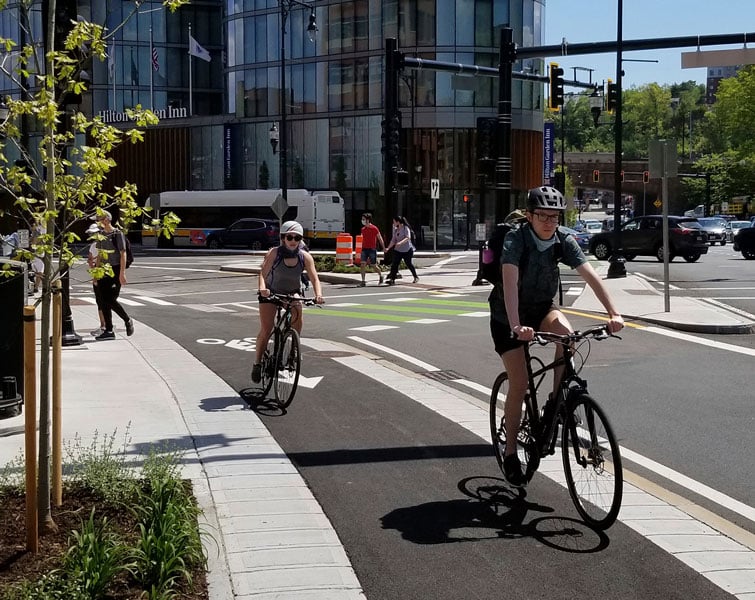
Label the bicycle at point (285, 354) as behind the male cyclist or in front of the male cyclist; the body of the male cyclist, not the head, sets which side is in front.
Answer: behind

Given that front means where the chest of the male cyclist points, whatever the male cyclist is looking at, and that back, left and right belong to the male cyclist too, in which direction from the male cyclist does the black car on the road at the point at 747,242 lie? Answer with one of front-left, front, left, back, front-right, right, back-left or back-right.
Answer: back-left

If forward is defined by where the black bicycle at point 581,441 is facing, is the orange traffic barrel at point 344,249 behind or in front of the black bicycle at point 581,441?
behind

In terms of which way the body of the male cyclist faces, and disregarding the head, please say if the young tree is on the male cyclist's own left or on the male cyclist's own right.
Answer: on the male cyclist's own right

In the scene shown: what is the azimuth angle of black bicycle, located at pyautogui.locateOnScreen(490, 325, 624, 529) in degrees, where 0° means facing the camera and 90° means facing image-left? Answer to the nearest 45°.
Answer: approximately 315°

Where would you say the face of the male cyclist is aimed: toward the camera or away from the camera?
toward the camera

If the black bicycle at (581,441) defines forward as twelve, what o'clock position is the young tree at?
The young tree is roughly at 4 o'clock from the black bicycle.

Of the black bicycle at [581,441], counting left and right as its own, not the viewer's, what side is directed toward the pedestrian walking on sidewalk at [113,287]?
back

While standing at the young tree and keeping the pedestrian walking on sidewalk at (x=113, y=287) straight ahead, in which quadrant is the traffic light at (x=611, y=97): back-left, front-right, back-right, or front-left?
front-right

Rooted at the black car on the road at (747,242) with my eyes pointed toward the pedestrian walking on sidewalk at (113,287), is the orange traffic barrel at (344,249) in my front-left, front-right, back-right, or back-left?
front-right

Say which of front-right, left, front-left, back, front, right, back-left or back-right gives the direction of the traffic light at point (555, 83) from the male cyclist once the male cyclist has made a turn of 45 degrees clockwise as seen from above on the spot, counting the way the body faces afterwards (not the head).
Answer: back

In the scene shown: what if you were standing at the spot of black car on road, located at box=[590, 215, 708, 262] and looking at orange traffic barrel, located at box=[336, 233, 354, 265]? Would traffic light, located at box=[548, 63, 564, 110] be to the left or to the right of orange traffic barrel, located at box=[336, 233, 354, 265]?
left

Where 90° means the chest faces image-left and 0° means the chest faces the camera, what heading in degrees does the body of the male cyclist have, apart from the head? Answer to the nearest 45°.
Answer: approximately 315°

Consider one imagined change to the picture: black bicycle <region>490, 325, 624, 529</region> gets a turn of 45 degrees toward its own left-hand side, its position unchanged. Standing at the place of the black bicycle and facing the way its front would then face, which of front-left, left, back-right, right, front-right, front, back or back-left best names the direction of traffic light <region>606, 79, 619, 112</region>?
left
